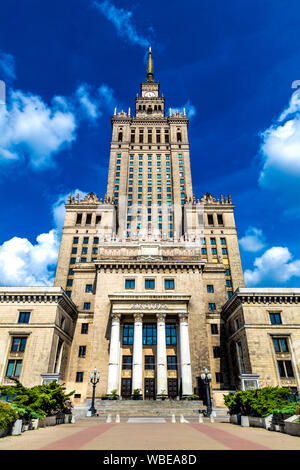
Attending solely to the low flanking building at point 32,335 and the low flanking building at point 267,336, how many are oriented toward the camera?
2

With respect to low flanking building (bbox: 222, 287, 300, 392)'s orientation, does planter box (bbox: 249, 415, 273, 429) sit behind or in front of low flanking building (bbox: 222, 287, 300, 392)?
in front

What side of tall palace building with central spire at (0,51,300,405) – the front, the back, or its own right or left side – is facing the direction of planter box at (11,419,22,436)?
front

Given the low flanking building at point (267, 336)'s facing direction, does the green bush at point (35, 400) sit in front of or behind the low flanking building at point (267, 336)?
in front

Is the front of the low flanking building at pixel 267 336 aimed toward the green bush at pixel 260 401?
yes

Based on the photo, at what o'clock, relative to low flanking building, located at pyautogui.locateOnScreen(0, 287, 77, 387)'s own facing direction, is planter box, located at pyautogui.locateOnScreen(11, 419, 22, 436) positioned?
The planter box is roughly at 12 o'clock from the low flanking building.

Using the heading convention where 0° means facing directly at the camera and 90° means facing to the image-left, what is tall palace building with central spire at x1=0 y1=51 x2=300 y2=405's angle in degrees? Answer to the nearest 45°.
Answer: approximately 0°
